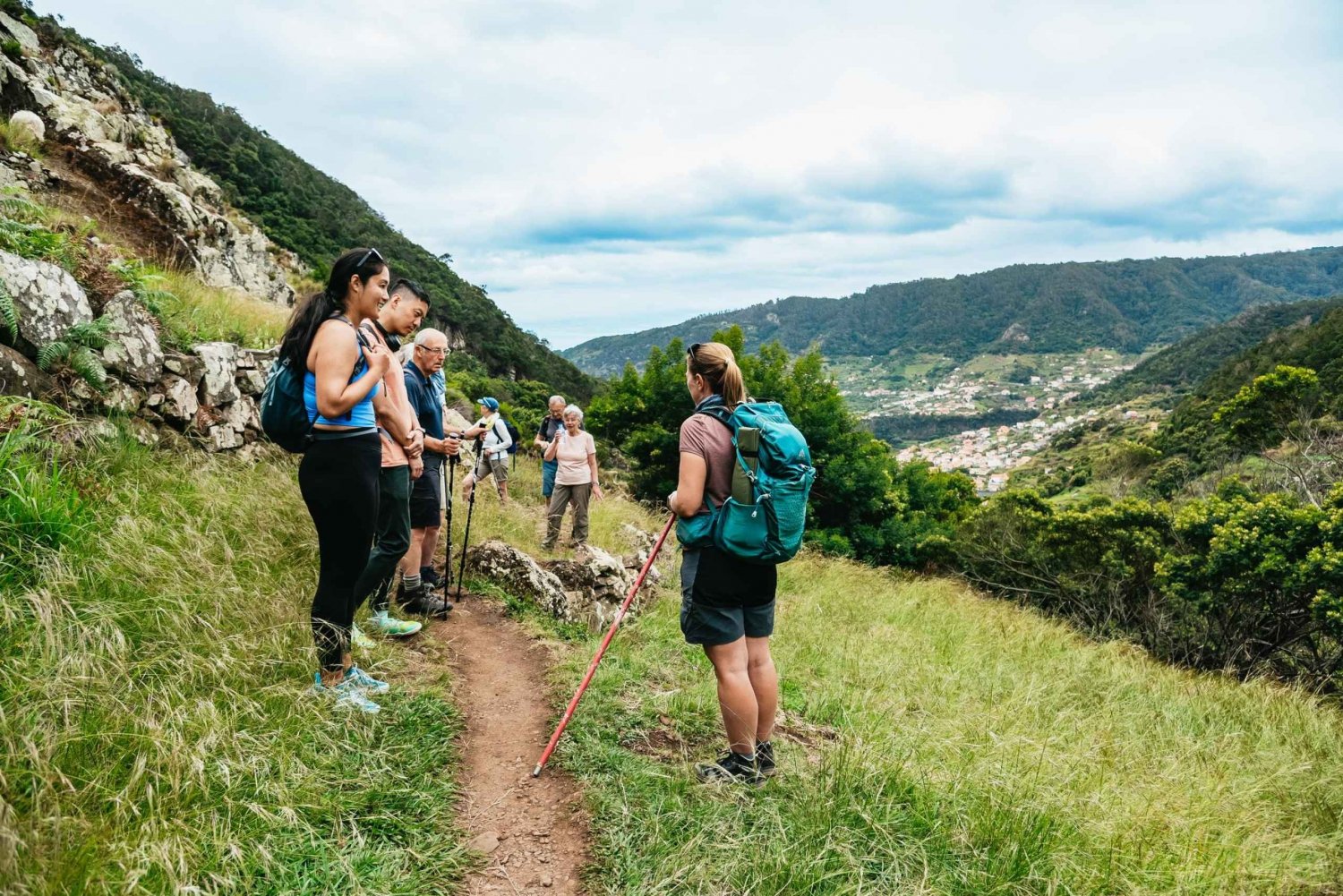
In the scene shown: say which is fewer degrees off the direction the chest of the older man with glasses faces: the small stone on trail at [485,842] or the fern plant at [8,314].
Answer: the small stone on trail

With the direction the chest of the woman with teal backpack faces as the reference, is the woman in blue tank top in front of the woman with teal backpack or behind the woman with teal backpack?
in front

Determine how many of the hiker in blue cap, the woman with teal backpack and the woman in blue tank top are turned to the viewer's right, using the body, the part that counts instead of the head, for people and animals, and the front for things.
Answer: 1

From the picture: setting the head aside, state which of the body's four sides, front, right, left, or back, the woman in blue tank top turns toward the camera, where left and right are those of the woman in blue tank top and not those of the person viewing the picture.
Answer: right

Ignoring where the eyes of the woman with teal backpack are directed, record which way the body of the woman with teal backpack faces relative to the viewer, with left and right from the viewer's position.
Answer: facing to the left of the viewer

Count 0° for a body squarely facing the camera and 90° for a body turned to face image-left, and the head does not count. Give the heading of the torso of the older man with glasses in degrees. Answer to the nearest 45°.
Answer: approximately 315°

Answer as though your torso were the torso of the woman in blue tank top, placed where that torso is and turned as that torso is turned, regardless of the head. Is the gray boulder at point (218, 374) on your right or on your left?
on your left

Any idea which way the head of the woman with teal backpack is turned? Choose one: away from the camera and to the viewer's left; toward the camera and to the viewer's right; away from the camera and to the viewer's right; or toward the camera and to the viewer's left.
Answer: away from the camera and to the viewer's left

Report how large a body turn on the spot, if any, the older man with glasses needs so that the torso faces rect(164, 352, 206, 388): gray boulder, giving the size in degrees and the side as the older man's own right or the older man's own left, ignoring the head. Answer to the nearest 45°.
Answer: approximately 180°

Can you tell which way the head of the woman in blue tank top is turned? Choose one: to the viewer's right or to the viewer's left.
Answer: to the viewer's right
